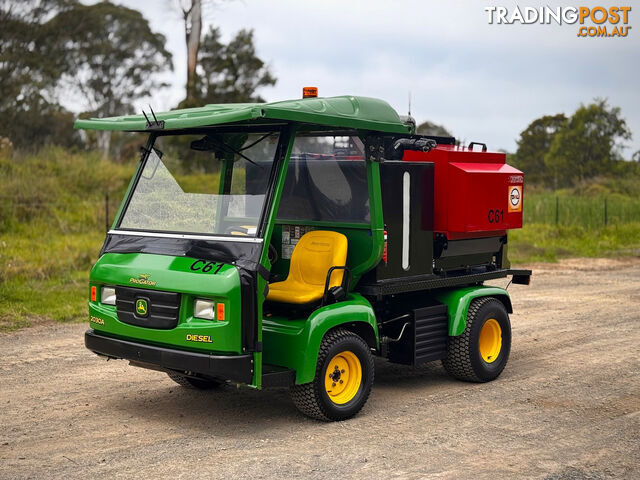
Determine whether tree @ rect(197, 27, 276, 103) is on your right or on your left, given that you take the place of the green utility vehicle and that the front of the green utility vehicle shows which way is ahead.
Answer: on your right

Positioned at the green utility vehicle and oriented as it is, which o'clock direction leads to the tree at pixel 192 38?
The tree is roughly at 4 o'clock from the green utility vehicle.

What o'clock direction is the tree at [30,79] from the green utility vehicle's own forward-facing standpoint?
The tree is roughly at 4 o'clock from the green utility vehicle.

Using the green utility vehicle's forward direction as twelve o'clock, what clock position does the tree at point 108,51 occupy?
The tree is roughly at 4 o'clock from the green utility vehicle.

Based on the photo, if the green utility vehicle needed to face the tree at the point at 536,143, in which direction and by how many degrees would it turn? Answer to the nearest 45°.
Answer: approximately 135° to its right

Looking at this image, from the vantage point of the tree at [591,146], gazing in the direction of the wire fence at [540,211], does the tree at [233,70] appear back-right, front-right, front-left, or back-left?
front-right

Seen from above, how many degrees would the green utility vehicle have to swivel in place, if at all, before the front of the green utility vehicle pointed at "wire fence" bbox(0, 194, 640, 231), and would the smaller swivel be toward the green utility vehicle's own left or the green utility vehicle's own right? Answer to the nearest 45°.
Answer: approximately 135° to the green utility vehicle's own right
